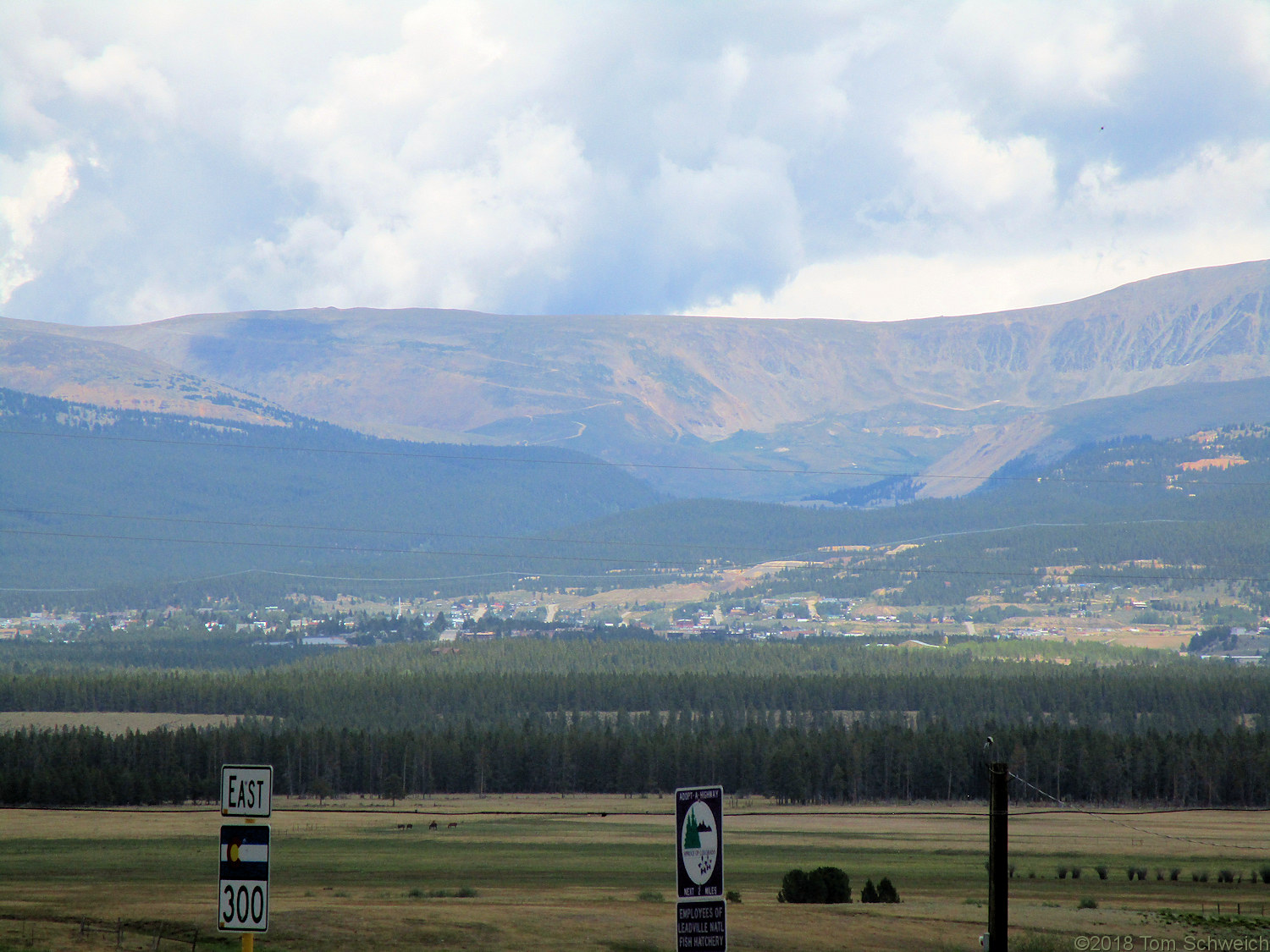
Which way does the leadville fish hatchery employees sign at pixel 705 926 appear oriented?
toward the camera

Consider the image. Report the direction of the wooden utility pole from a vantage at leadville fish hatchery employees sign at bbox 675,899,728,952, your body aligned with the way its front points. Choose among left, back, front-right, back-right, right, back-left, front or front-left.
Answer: back-left
